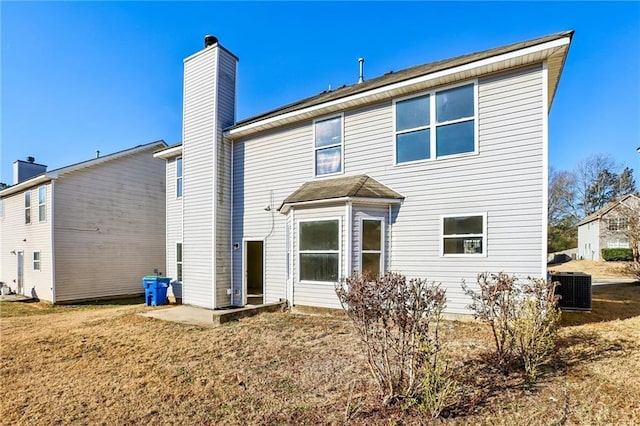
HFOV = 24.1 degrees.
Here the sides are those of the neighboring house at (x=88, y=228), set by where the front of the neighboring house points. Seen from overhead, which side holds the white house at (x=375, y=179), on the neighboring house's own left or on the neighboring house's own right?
on the neighboring house's own right

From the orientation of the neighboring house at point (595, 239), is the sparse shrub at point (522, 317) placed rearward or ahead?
ahead

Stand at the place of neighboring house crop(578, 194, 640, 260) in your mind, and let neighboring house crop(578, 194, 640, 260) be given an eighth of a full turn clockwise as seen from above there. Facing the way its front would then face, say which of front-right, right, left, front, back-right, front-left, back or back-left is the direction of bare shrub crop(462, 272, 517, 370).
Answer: front

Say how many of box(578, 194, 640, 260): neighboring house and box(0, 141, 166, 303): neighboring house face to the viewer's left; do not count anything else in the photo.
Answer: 0

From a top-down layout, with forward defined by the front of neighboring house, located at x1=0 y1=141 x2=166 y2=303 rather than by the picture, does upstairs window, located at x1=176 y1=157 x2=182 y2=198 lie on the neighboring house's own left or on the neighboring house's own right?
on the neighboring house's own right

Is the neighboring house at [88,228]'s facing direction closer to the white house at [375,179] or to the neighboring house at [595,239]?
the neighboring house

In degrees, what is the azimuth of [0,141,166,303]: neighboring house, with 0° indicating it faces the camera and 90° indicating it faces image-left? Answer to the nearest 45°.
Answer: approximately 225°

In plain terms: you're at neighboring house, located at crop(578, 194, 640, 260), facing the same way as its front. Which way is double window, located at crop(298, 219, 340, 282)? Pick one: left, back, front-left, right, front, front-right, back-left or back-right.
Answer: front-right

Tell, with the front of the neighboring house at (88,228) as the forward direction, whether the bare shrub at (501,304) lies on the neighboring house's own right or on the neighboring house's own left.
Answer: on the neighboring house's own right

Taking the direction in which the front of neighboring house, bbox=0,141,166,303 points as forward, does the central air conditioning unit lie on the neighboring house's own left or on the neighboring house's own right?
on the neighboring house's own right
